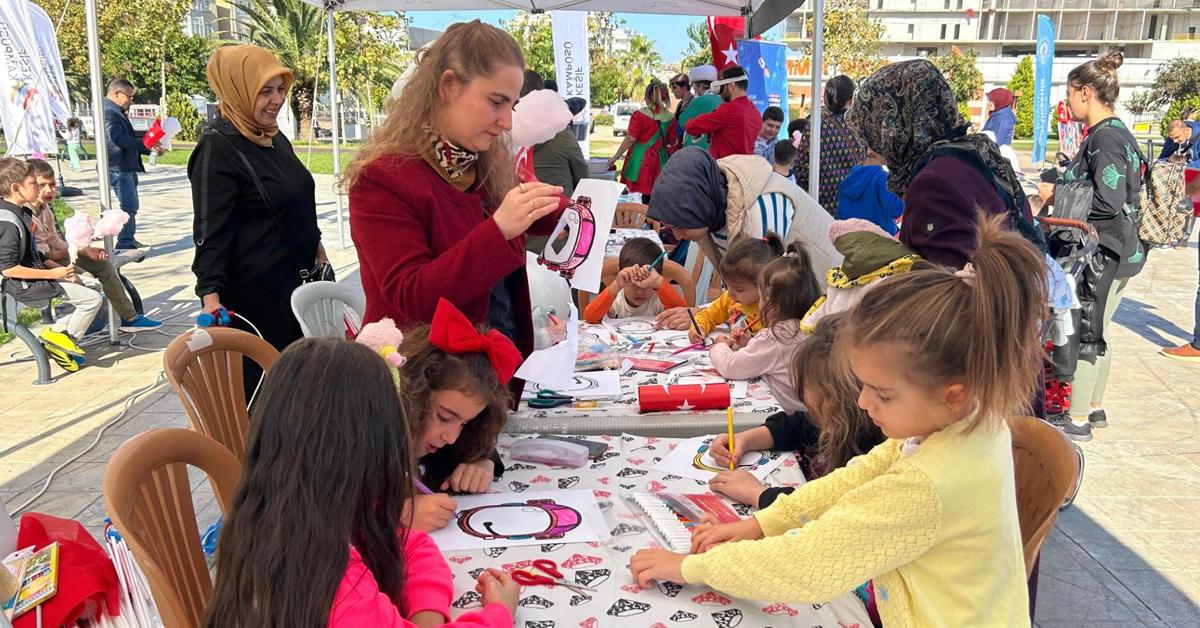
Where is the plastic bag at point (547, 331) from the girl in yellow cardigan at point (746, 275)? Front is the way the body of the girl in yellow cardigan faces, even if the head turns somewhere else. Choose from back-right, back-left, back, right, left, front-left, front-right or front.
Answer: front

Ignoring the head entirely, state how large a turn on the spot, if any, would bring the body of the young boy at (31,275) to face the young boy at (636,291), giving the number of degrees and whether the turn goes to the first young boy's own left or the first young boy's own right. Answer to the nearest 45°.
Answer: approximately 45° to the first young boy's own right

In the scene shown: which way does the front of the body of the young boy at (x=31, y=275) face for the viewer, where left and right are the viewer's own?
facing to the right of the viewer

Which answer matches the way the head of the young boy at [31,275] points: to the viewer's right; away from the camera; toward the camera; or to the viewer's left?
to the viewer's right

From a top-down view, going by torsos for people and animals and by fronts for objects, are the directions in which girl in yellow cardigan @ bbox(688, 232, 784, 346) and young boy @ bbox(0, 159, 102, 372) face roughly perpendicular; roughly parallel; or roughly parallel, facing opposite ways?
roughly parallel, facing opposite ways

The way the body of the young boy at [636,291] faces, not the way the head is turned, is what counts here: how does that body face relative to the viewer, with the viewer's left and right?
facing the viewer

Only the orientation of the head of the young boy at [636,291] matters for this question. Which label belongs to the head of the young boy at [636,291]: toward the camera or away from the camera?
toward the camera

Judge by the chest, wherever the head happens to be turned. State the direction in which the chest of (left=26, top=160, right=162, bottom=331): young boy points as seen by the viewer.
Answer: to the viewer's right

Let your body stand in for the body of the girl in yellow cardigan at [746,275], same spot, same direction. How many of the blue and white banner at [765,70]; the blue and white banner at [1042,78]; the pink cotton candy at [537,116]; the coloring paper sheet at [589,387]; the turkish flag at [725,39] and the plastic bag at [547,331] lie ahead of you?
3

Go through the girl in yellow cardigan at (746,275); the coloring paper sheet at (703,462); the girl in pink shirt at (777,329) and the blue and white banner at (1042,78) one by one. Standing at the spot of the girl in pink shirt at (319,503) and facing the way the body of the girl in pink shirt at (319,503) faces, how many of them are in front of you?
4
